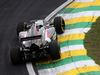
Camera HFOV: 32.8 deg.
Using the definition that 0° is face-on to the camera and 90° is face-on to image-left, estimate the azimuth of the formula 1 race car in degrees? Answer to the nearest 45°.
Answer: approximately 180°
